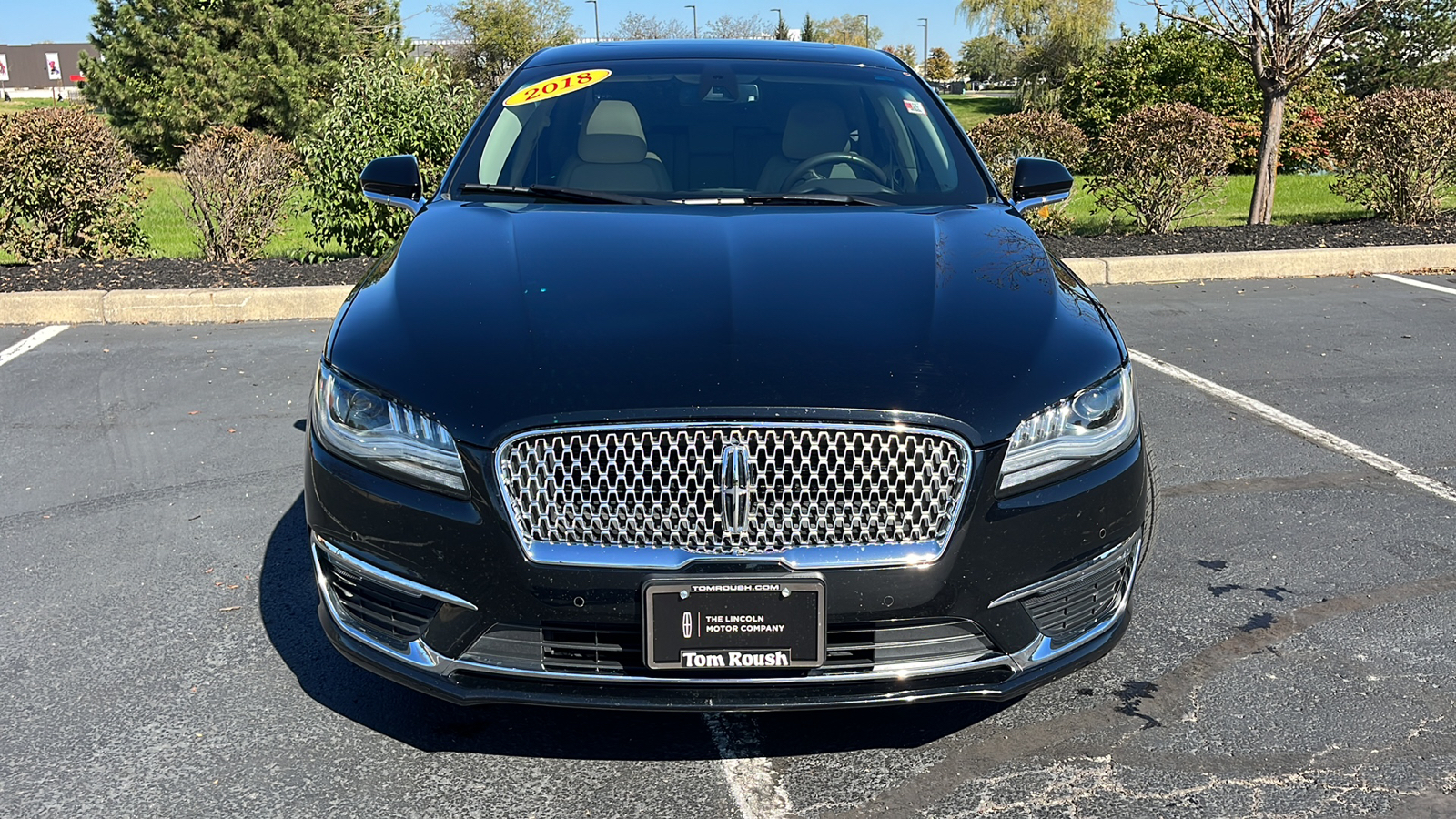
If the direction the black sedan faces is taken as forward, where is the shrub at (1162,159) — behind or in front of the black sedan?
behind

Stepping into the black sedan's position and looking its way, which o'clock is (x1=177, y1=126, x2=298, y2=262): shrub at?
The shrub is roughly at 5 o'clock from the black sedan.

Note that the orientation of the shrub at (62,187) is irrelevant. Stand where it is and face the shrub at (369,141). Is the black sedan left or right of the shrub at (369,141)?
right

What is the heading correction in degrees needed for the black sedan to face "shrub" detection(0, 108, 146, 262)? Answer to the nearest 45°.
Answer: approximately 135° to its right

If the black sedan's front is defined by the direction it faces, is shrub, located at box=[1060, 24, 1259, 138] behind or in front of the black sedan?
behind

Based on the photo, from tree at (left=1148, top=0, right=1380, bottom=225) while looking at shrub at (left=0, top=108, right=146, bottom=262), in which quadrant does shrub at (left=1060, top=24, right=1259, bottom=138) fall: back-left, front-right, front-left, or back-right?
back-right

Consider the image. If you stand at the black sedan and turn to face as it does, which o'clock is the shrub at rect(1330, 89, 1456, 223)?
The shrub is roughly at 7 o'clock from the black sedan.

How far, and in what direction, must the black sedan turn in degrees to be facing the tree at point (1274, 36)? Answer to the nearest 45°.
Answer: approximately 135° to its left

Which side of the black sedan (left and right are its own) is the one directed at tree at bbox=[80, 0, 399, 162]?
back

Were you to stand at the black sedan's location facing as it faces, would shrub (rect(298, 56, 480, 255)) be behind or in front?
behind

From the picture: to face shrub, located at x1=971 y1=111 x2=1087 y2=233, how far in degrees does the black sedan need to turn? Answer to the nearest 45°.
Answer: approximately 180°

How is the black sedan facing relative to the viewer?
toward the camera
